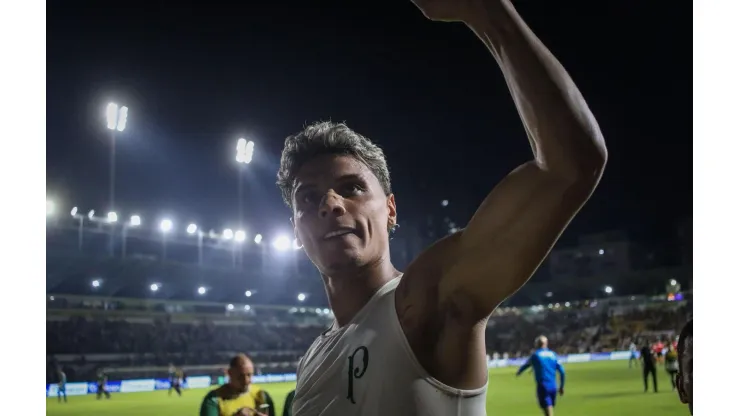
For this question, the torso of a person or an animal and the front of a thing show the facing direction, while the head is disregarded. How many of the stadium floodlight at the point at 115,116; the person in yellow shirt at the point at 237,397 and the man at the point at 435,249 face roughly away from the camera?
0

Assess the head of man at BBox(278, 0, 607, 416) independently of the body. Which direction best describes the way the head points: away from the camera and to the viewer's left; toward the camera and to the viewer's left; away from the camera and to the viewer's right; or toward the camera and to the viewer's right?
toward the camera and to the viewer's left

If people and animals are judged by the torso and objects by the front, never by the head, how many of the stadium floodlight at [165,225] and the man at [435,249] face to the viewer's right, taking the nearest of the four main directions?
0

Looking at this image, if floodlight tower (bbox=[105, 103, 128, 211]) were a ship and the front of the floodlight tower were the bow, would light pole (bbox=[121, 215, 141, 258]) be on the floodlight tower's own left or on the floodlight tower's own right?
on the floodlight tower's own left

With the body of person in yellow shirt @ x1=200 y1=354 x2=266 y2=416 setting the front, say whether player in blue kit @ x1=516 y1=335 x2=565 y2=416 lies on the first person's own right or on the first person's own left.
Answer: on the first person's own left

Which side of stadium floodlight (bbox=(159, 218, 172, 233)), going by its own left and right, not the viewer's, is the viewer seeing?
front

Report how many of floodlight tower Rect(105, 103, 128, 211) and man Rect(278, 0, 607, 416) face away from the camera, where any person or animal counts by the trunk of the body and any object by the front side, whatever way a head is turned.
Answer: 0

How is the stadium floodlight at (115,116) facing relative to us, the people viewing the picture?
facing the viewer and to the right of the viewer
